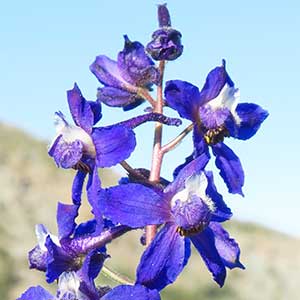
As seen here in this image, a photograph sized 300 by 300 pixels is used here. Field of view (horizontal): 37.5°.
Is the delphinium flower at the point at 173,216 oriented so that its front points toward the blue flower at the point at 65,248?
no

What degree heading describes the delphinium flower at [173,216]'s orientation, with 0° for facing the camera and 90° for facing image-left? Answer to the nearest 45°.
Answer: approximately 315°
